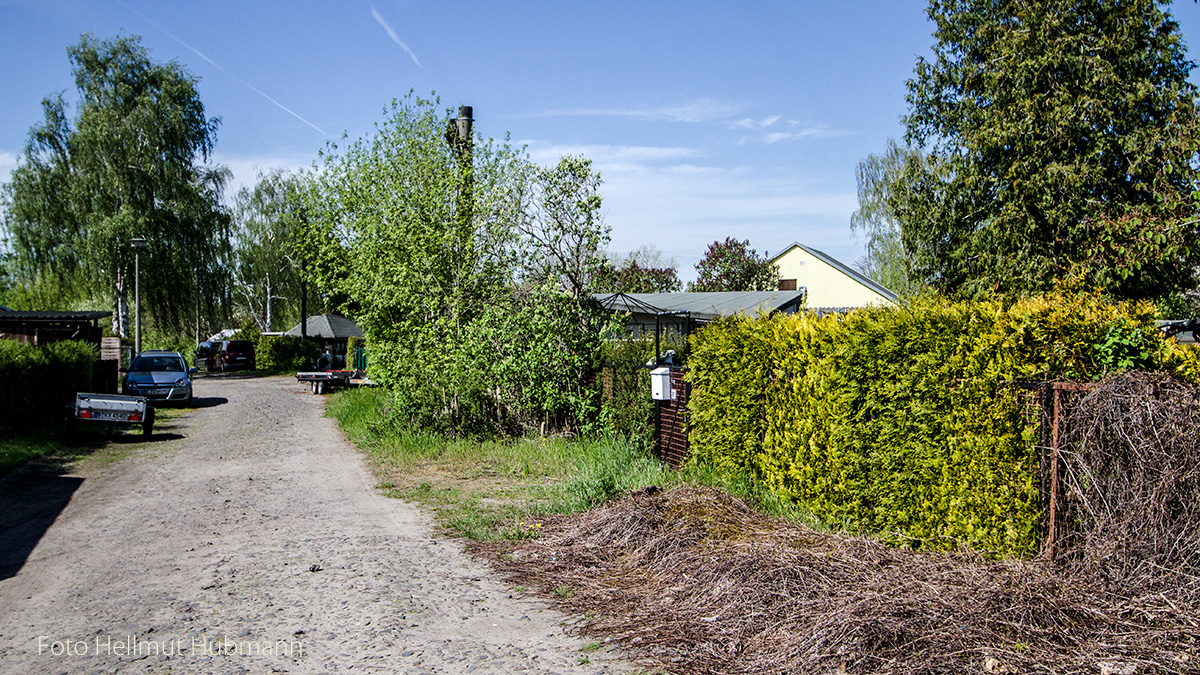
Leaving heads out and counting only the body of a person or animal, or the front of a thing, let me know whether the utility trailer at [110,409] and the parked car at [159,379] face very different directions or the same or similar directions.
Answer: very different directions

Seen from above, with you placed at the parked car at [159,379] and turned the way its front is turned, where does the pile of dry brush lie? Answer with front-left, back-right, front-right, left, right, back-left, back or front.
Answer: front

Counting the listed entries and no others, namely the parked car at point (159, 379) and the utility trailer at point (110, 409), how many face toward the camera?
1

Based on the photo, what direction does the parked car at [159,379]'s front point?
toward the camera

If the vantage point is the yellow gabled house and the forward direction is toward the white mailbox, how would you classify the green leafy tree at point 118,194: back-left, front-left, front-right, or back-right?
front-right

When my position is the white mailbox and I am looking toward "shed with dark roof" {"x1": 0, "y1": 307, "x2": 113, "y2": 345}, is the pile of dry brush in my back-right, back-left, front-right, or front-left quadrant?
back-left

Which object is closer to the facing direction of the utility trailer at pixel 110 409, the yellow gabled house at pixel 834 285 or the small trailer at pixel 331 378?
the small trailer

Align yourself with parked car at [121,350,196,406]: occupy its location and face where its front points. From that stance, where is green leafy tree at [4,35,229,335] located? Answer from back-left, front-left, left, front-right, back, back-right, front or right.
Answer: back

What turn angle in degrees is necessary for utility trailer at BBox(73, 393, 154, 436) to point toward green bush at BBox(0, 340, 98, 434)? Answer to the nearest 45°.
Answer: approximately 45° to its left

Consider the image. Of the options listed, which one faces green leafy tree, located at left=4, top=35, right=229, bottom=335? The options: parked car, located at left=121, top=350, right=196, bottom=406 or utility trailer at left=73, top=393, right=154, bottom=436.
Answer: the utility trailer

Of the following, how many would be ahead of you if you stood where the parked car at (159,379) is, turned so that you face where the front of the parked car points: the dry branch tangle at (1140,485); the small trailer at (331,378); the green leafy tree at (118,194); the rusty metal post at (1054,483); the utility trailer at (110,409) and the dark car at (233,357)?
3

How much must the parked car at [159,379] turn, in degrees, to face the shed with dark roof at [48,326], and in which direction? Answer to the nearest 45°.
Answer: approximately 135° to its right

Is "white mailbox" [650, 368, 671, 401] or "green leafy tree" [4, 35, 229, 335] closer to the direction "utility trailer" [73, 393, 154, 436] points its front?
the green leafy tree

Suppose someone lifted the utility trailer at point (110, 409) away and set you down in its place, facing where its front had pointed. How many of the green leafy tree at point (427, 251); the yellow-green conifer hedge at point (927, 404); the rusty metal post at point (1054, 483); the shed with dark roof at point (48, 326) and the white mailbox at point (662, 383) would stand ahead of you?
1
